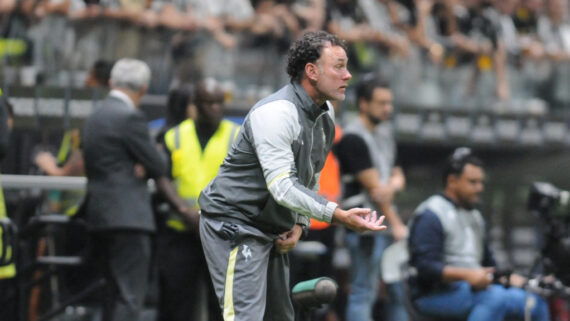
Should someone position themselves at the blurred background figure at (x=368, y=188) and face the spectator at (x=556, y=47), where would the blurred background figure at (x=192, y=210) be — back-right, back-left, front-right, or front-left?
back-left

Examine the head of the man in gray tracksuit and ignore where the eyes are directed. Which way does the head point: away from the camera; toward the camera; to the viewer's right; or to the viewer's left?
to the viewer's right

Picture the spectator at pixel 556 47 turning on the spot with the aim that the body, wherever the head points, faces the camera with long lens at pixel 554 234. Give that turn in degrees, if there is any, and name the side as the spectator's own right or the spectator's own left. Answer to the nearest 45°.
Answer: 0° — they already face it

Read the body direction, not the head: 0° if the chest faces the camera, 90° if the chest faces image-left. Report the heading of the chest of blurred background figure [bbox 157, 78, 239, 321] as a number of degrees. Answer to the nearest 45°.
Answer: approximately 0°

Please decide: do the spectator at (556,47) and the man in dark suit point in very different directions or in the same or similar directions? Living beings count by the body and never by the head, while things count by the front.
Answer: very different directions
